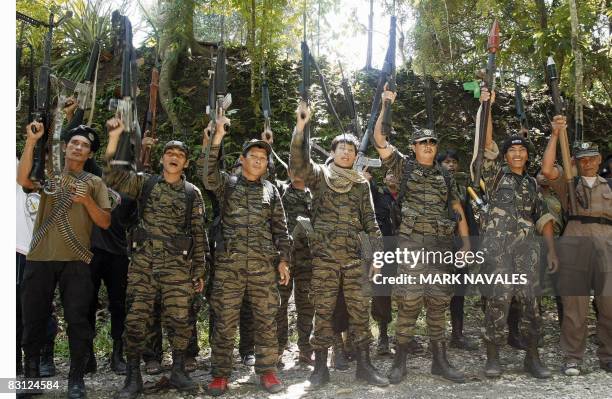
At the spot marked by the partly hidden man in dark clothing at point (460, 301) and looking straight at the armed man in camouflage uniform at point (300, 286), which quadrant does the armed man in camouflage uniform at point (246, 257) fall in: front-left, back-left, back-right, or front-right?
front-left

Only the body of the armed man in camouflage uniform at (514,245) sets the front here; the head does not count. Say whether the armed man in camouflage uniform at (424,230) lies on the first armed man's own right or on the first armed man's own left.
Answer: on the first armed man's own right

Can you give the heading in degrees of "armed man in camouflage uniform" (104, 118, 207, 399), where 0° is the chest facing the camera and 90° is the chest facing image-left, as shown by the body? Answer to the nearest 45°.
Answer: approximately 0°

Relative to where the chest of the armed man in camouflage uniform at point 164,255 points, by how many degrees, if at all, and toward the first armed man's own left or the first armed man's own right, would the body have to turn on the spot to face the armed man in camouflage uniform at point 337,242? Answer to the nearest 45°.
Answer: approximately 90° to the first armed man's own left

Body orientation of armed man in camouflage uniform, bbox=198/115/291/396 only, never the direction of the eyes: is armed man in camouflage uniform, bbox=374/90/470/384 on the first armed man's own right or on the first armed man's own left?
on the first armed man's own left

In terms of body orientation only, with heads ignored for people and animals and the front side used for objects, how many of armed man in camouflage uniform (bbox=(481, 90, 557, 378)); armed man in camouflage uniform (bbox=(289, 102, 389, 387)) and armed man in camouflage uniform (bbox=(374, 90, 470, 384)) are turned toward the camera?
3

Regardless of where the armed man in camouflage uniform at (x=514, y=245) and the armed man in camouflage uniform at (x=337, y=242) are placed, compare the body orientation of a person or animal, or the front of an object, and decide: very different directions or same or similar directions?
same or similar directions

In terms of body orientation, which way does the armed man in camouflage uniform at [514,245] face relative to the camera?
toward the camera

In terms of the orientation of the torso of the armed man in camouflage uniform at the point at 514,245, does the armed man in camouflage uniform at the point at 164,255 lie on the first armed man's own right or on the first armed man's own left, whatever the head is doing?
on the first armed man's own right

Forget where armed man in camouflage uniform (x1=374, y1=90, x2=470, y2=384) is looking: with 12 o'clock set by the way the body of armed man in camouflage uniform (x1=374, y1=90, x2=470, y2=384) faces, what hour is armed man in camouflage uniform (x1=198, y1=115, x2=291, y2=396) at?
armed man in camouflage uniform (x1=198, y1=115, x2=291, y2=396) is roughly at 2 o'clock from armed man in camouflage uniform (x1=374, y1=90, x2=470, y2=384).

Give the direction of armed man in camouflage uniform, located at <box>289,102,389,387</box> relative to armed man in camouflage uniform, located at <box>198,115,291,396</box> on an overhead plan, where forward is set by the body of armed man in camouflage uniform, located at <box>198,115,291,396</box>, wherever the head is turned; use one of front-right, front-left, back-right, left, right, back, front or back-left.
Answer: left

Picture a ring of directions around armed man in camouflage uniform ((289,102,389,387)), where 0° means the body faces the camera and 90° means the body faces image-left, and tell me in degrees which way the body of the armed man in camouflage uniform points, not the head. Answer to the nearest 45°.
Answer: approximately 0°
